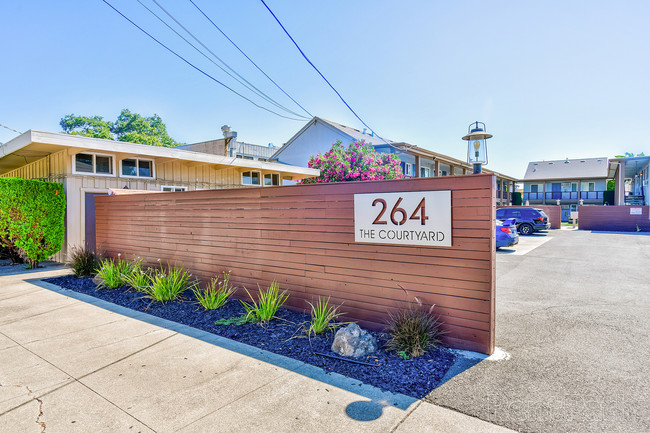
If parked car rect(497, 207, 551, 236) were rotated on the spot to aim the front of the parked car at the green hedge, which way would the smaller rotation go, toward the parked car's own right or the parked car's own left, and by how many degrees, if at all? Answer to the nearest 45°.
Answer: approximately 90° to the parked car's own left

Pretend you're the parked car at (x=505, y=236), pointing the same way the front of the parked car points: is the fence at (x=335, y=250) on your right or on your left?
on your left

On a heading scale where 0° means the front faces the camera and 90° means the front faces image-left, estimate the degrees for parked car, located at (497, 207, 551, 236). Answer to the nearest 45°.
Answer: approximately 135°

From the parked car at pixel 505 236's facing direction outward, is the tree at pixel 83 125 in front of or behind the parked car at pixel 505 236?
in front

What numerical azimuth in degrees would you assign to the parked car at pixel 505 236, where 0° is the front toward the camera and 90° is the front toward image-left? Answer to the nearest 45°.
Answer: approximately 135°

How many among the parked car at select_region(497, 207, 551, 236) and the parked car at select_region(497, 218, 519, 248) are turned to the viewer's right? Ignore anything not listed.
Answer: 0

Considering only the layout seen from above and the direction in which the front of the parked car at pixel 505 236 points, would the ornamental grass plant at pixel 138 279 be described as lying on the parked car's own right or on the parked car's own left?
on the parked car's own left
